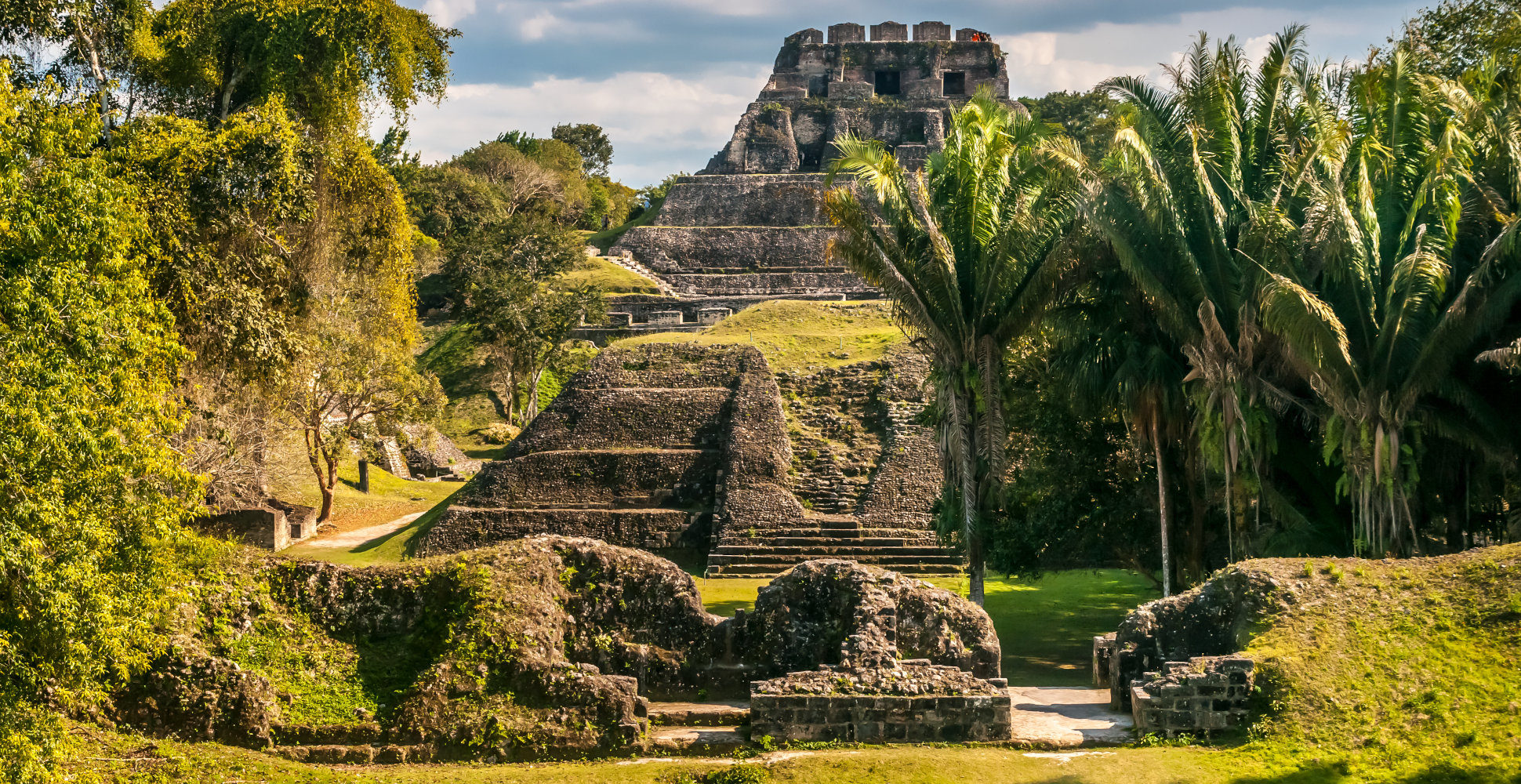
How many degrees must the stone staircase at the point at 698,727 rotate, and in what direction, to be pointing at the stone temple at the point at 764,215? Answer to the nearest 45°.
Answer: approximately 180°

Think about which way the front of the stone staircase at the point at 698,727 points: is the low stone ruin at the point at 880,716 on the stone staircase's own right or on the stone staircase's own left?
on the stone staircase's own left

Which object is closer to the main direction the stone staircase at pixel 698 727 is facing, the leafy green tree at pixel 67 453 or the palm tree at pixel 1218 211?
the leafy green tree

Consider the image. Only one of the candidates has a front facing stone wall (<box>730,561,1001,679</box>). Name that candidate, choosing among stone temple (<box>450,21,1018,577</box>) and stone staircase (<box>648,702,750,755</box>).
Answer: the stone temple

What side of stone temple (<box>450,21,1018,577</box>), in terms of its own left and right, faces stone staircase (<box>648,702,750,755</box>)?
front

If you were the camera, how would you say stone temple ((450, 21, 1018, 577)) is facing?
facing the viewer

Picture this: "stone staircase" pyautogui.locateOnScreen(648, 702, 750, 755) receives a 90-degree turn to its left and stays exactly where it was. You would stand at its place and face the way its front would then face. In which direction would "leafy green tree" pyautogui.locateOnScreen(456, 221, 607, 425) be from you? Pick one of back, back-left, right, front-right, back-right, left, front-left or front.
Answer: left

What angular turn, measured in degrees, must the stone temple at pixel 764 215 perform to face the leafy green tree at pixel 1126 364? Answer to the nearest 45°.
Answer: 0° — it already faces it

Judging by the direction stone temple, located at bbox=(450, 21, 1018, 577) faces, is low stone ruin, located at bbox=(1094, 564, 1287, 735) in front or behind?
in front

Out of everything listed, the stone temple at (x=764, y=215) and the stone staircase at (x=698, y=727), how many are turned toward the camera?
2

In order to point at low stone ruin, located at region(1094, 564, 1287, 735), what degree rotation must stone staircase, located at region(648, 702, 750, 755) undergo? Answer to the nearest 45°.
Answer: approximately 90° to its left

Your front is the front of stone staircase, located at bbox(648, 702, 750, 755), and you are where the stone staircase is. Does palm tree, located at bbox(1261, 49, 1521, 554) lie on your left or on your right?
on your left

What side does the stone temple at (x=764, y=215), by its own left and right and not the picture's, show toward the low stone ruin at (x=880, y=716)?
front
